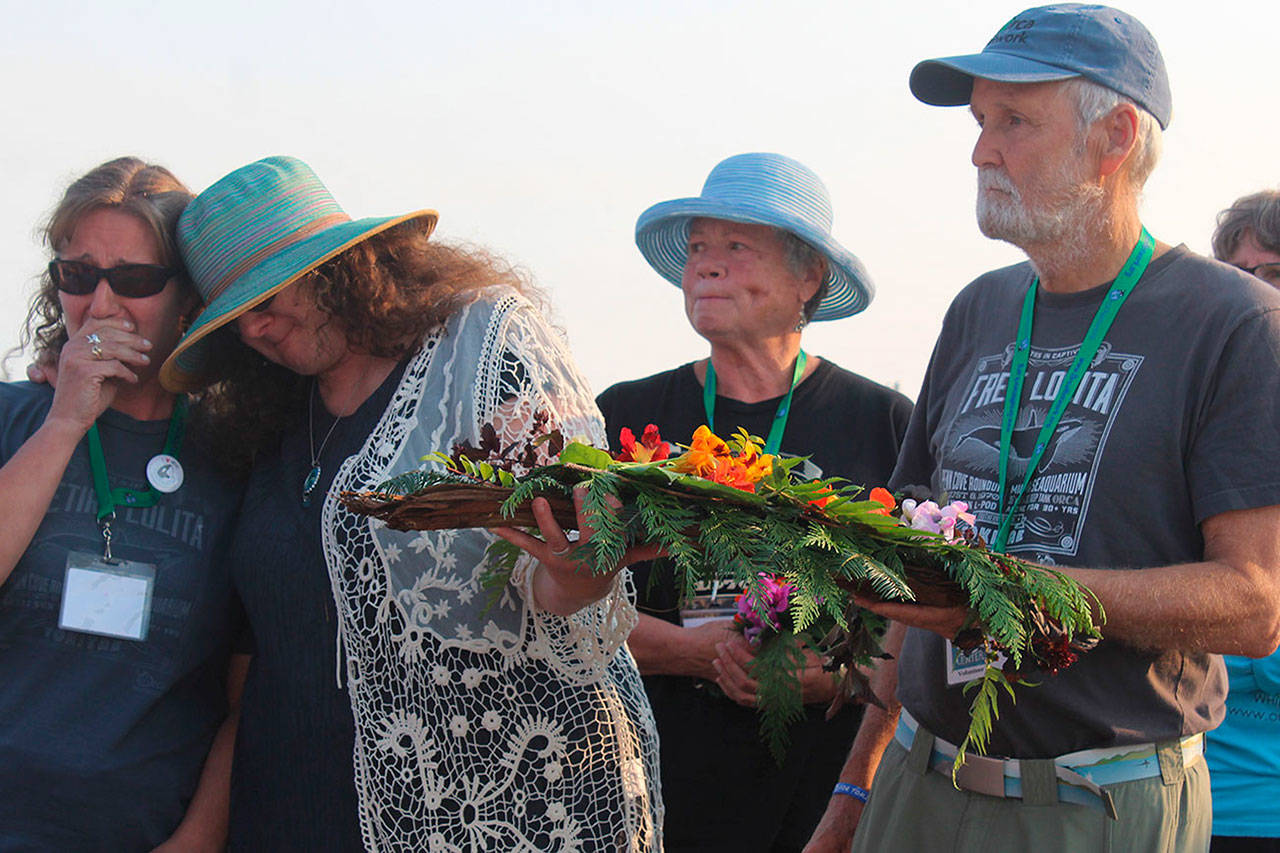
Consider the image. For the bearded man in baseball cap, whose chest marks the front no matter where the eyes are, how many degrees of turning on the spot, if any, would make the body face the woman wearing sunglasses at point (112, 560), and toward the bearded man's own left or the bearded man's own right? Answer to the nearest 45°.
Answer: approximately 45° to the bearded man's own right

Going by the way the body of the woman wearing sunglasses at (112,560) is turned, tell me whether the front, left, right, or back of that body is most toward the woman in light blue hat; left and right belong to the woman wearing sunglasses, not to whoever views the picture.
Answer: left

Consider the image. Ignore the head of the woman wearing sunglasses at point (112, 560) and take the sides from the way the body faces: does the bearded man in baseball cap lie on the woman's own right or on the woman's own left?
on the woman's own left

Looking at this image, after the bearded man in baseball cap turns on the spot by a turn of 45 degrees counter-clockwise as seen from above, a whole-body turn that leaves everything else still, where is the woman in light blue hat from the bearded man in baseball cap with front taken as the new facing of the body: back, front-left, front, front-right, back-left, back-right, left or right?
back-right

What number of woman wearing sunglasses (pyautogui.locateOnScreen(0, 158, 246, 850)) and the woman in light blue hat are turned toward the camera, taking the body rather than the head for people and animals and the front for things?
2

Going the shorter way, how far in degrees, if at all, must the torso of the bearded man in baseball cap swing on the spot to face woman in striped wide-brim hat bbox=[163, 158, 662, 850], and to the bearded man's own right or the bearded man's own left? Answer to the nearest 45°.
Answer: approximately 45° to the bearded man's own right

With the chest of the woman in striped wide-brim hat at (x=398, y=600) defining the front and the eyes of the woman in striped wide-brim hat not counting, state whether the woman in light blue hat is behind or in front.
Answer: behind

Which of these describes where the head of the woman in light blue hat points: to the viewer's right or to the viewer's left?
to the viewer's left

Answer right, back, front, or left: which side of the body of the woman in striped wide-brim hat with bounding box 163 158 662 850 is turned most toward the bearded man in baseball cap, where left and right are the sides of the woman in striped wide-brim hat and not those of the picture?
left
